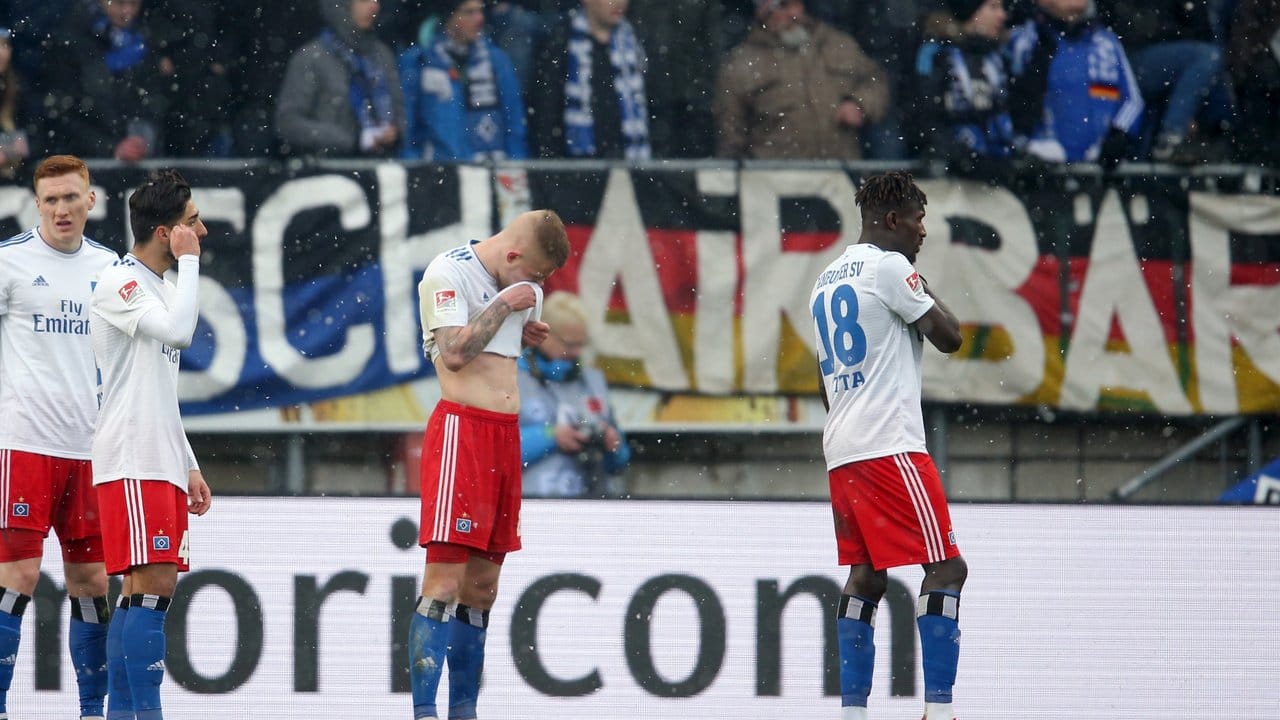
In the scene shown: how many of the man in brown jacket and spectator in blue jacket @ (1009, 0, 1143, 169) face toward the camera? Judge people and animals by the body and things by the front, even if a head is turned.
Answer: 2

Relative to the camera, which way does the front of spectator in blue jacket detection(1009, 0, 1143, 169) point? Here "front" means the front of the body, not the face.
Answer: toward the camera

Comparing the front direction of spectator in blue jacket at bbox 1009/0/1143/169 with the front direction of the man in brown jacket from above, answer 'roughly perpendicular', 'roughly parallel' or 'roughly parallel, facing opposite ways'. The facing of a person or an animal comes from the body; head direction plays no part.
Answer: roughly parallel

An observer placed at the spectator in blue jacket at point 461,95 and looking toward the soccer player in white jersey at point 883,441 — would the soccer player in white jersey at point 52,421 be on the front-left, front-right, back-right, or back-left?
front-right

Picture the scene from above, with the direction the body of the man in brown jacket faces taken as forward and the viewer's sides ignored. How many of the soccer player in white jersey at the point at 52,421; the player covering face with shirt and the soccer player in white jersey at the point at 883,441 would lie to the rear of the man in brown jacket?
0

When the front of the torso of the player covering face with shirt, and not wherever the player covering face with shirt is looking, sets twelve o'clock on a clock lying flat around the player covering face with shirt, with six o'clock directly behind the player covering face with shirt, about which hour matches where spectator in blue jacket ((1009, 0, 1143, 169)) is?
The spectator in blue jacket is roughly at 9 o'clock from the player covering face with shirt.

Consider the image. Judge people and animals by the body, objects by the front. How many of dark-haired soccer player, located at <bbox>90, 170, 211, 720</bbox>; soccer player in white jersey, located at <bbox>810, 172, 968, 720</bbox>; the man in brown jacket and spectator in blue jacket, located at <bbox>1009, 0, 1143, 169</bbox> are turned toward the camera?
2

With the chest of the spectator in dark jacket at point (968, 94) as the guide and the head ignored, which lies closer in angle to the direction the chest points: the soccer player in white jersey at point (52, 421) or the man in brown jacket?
the soccer player in white jersey

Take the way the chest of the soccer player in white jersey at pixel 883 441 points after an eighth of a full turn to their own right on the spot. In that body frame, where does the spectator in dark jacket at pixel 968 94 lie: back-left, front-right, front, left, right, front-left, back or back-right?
left

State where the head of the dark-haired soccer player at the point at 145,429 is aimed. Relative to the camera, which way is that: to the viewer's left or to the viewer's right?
to the viewer's right

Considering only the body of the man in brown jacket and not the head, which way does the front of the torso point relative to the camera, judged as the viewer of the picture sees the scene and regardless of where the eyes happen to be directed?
toward the camera

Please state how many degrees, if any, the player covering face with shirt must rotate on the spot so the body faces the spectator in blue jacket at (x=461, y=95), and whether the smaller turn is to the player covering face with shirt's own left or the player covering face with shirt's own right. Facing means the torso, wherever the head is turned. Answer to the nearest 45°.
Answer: approximately 135° to the player covering face with shirt's own left

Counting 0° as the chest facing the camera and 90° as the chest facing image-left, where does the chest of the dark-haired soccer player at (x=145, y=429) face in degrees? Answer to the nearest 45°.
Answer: approximately 270°

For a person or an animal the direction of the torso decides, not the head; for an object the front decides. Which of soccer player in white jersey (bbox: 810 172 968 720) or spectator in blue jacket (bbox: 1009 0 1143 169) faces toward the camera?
the spectator in blue jacket

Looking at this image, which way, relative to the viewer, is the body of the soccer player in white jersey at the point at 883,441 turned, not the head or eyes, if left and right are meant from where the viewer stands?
facing away from the viewer and to the right of the viewer

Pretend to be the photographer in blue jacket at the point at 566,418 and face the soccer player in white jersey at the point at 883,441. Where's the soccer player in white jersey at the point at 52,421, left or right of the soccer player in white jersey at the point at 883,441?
right

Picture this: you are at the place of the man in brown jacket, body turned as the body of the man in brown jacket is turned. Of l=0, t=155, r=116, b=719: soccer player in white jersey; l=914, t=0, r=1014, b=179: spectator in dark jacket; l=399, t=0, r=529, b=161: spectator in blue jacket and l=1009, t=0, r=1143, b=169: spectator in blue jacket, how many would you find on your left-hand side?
2

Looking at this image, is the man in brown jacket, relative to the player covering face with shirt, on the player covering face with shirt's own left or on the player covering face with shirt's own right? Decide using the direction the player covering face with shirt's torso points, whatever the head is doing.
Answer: on the player covering face with shirt's own left
